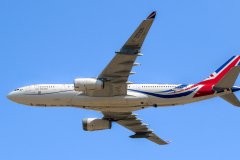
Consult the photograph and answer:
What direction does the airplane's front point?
to the viewer's left
